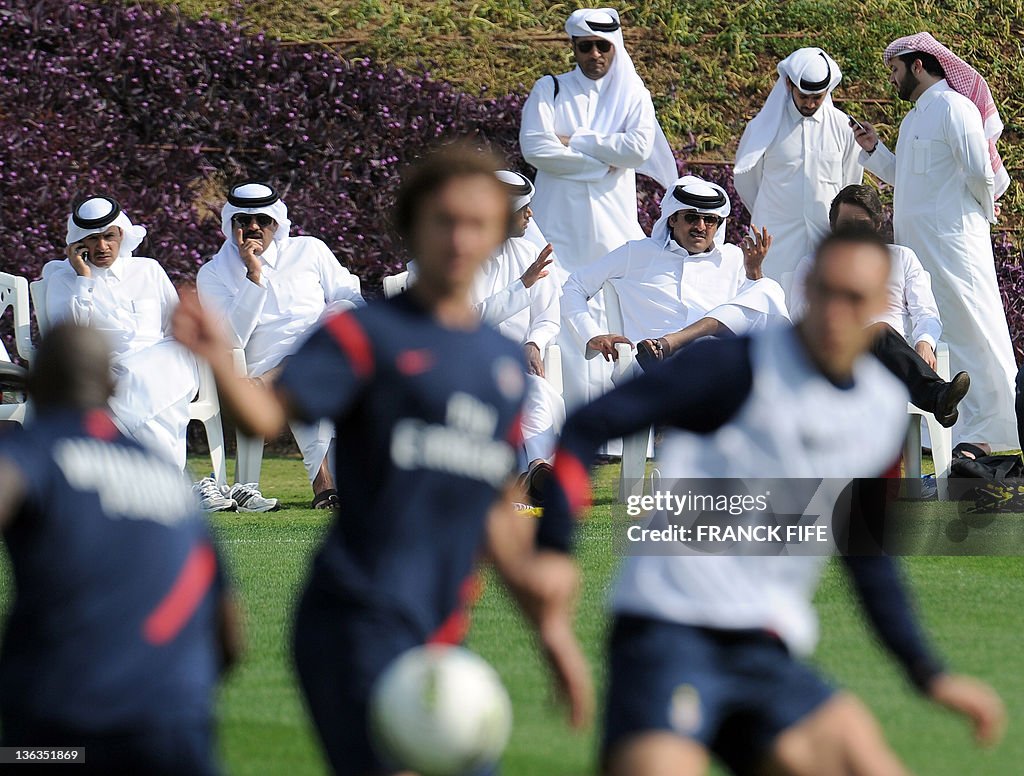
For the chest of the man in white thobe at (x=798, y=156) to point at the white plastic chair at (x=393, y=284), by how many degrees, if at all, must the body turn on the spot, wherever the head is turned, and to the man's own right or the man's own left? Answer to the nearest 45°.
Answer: approximately 45° to the man's own right

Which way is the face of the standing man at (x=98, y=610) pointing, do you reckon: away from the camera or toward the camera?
away from the camera

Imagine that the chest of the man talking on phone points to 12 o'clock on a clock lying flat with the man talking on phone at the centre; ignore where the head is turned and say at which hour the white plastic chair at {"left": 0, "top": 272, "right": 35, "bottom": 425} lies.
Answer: The white plastic chair is roughly at 4 o'clock from the man talking on phone.

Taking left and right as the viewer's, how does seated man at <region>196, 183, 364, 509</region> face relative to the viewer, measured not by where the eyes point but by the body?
facing the viewer

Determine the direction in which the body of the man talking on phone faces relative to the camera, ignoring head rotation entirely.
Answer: toward the camera

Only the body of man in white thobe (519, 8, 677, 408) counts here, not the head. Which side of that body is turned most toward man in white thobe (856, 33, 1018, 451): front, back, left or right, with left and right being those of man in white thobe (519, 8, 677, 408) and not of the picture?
left

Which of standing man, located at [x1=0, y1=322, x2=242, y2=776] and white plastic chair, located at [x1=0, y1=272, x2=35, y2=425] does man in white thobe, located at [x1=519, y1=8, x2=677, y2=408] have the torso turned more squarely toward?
the standing man

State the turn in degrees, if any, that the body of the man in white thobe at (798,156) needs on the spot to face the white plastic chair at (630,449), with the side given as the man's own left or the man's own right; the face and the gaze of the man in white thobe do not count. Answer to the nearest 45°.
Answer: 0° — they already face it

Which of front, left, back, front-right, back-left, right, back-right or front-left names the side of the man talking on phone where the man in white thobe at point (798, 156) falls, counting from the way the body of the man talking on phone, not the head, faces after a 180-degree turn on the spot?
right

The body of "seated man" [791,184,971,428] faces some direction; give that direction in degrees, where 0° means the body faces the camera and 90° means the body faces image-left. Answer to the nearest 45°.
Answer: approximately 0°

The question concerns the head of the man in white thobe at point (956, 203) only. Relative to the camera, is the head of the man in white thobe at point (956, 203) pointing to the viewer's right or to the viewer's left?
to the viewer's left

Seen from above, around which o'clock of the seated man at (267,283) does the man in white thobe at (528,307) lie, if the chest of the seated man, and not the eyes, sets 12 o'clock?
The man in white thobe is roughly at 10 o'clock from the seated man.
